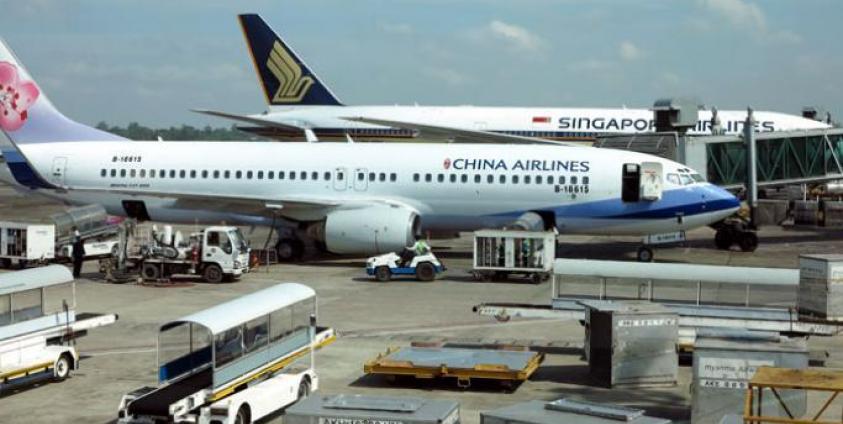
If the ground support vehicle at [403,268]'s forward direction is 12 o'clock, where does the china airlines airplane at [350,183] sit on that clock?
The china airlines airplane is roughly at 2 o'clock from the ground support vehicle.

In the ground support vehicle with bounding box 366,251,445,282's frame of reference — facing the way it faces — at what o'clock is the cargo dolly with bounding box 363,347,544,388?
The cargo dolly is roughly at 9 o'clock from the ground support vehicle.

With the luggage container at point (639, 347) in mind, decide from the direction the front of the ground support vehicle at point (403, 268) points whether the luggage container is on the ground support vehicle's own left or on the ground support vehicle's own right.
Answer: on the ground support vehicle's own left

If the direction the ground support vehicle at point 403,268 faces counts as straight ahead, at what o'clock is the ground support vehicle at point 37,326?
the ground support vehicle at point 37,326 is roughly at 10 o'clock from the ground support vehicle at point 403,268.

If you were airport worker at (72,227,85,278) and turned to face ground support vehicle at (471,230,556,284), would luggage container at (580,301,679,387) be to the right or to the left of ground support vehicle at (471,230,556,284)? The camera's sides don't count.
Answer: right

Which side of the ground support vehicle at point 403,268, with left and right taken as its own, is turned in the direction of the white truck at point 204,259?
front

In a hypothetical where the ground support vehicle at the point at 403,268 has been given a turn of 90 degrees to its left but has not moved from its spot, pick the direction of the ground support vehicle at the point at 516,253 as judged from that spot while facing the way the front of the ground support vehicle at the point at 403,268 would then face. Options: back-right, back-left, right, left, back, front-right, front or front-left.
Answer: left

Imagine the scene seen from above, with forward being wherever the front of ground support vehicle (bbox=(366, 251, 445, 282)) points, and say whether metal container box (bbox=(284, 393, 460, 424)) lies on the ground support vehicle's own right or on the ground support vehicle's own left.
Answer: on the ground support vehicle's own left

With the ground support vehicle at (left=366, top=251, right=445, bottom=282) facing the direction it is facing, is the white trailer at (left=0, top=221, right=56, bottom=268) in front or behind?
in front

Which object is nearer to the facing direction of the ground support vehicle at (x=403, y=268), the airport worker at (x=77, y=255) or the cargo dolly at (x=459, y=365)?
the airport worker

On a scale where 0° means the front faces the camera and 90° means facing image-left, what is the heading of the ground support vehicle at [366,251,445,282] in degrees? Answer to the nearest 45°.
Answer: approximately 90°

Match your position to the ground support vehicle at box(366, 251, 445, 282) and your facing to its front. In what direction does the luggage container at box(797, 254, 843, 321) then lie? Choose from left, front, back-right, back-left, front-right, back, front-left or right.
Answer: back-left

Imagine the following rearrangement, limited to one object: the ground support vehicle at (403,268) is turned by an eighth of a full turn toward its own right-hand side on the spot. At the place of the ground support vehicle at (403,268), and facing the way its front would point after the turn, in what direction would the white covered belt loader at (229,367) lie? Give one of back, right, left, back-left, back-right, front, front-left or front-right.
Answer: back-left

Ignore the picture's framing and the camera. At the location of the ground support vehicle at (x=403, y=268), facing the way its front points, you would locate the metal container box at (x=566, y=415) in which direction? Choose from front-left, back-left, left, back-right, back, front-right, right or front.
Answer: left
